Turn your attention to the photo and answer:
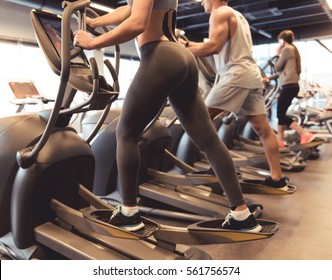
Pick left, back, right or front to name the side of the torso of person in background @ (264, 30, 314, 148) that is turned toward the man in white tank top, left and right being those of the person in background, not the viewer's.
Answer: left

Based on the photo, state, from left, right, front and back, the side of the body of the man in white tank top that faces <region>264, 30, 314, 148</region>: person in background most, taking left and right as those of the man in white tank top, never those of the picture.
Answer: right

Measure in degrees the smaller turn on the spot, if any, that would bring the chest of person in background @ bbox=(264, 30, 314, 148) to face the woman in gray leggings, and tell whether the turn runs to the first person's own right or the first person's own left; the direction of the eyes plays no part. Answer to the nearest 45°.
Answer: approximately 90° to the first person's own left

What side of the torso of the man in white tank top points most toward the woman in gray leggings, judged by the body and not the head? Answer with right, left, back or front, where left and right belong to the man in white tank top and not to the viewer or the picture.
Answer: left

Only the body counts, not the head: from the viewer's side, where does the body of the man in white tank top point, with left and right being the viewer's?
facing to the left of the viewer

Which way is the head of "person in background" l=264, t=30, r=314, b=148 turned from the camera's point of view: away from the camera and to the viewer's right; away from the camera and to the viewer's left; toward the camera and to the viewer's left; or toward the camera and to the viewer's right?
away from the camera and to the viewer's left

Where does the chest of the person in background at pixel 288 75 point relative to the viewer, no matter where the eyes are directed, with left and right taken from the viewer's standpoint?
facing to the left of the viewer
